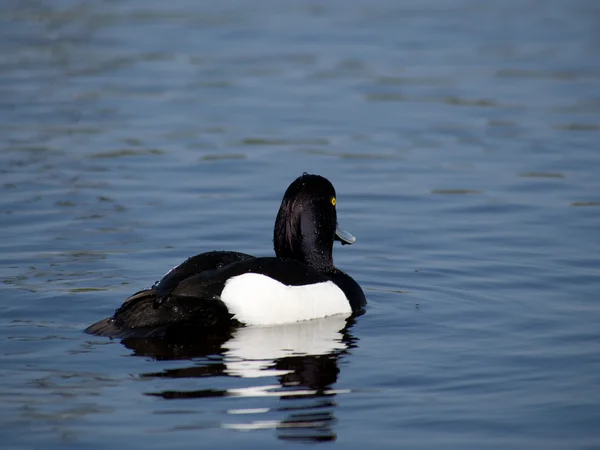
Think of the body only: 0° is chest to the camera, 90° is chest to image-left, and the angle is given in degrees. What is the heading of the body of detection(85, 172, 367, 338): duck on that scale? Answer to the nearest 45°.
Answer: approximately 225°
